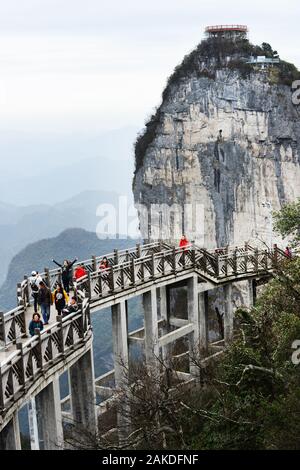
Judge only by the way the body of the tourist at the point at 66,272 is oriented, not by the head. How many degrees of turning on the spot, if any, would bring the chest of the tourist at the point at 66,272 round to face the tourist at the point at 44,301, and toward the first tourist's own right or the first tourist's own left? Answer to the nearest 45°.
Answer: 0° — they already face them

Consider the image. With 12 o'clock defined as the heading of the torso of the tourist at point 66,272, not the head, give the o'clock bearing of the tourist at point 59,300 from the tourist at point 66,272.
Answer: the tourist at point 59,300 is roughly at 12 o'clock from the tourist at point 66,272.

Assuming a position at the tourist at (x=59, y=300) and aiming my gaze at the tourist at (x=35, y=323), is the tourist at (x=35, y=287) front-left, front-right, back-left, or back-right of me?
back-right

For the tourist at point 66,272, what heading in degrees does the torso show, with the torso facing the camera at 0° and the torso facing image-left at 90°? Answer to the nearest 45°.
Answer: approximately 0°
